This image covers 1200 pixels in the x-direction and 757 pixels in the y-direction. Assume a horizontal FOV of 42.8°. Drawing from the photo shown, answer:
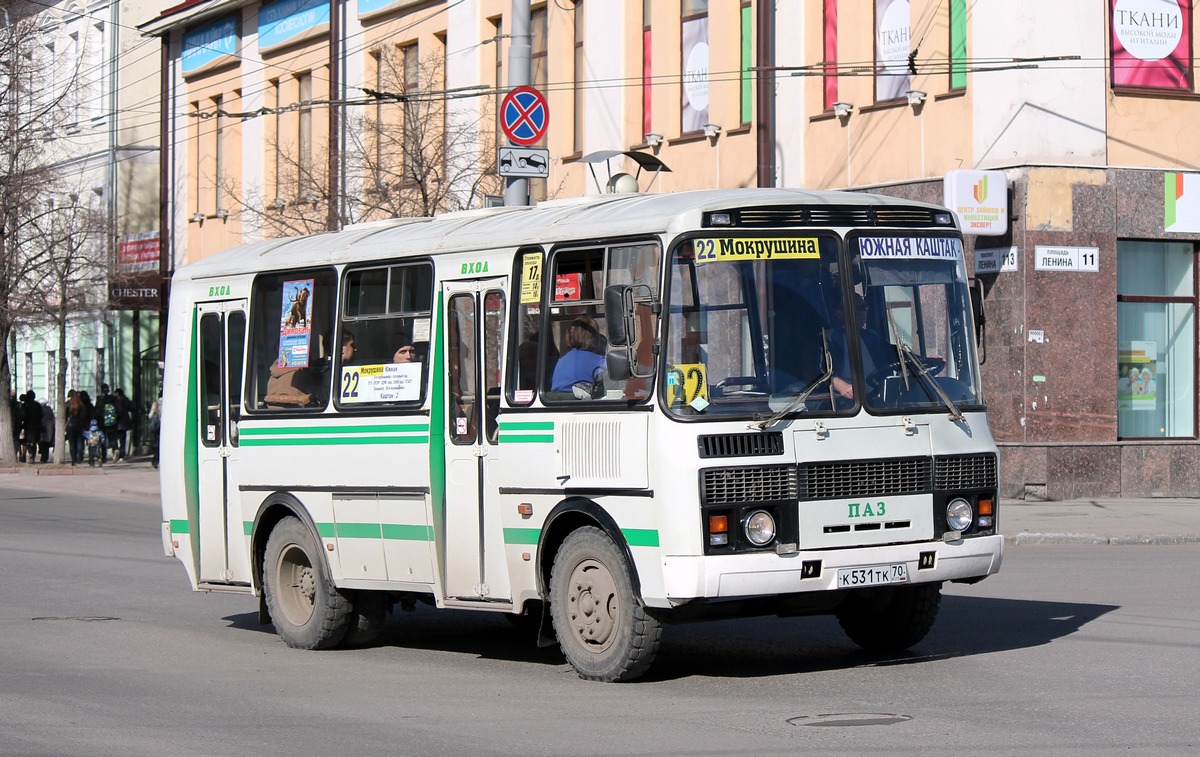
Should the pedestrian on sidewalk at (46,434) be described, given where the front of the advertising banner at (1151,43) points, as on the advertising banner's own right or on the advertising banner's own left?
on the advertising banner's own right

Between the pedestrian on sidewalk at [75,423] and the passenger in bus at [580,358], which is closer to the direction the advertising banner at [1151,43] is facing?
the passenger in bus

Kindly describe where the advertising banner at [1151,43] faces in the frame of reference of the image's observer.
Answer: facing the viewer

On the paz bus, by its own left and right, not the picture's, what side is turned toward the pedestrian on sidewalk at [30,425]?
back

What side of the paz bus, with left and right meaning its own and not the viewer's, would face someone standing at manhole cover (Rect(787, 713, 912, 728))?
front

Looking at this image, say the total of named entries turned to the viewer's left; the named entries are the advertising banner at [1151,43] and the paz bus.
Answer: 0

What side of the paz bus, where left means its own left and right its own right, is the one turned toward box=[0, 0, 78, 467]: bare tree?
back

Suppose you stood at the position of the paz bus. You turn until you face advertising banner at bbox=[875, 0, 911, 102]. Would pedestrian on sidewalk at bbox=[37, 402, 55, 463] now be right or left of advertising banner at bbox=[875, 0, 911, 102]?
left

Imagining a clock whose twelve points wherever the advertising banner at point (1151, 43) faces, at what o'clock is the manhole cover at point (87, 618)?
The manhole cover is roughly at 1 o'clock from the advertising banner.

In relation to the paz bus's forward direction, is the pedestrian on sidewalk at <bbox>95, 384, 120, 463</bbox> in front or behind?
behind

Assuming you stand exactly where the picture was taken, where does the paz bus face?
facing the viewer and to the right of the viewer

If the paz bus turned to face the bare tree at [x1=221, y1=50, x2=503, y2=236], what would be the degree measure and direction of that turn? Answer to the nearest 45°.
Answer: approximately 135° to its left
